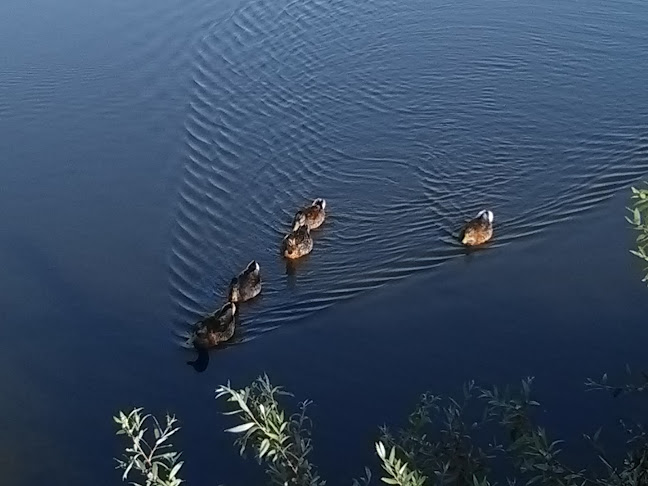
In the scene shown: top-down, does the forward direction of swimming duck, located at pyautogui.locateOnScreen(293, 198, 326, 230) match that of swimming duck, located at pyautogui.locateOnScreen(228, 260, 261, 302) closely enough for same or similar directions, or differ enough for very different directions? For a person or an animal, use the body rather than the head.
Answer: same or similar directions

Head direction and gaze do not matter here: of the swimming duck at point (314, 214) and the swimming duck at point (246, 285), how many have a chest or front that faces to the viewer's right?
0

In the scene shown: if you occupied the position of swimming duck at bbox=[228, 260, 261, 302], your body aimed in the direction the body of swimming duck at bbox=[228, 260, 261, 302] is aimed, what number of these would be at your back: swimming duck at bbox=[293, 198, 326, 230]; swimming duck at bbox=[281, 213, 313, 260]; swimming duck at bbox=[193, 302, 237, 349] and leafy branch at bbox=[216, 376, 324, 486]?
2

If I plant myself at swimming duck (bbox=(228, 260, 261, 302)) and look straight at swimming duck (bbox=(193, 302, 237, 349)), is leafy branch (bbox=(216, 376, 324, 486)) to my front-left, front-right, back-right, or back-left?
front-left

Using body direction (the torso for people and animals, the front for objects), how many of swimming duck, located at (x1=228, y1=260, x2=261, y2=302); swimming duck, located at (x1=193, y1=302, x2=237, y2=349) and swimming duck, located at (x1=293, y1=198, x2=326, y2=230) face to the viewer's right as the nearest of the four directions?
0
